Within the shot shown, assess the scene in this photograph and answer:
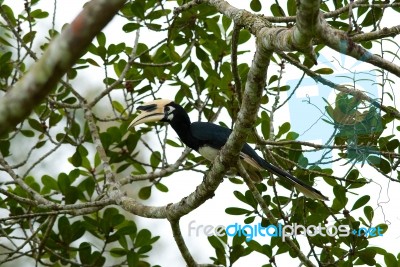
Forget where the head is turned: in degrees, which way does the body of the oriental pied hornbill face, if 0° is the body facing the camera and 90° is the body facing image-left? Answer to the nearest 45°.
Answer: approximately 90°
